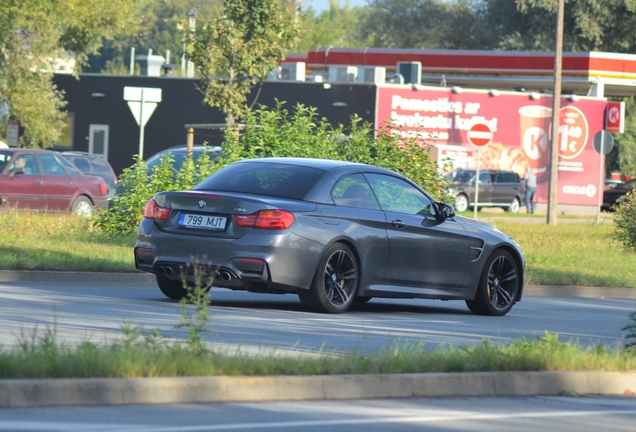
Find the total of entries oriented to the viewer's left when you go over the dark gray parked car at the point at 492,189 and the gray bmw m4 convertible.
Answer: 1

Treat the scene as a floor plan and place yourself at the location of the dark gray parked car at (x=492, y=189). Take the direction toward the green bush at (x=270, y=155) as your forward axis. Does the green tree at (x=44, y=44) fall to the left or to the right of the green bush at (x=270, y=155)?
right

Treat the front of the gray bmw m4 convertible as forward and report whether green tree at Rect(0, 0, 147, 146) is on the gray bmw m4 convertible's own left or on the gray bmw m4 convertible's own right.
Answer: on the gray bmw m4 convertible's own left

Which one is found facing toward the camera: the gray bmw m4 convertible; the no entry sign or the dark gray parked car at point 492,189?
the no entry sign

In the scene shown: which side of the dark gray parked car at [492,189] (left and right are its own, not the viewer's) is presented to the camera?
left

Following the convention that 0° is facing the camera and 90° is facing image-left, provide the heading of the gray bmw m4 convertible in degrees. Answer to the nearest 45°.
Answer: approximately 225°

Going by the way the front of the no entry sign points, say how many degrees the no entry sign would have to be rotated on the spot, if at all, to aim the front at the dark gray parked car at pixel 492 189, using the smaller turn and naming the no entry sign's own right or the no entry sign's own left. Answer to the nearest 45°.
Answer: approximately 180°

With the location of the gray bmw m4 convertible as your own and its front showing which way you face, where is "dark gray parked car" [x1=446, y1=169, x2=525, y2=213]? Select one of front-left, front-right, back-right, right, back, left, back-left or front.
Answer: front-left

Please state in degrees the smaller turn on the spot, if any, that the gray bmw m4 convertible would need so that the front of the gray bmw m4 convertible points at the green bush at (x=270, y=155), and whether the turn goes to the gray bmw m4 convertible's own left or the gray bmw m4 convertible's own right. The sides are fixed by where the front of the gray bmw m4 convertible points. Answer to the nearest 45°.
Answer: approximately 45° to the gray bmw m4 convertible's own left

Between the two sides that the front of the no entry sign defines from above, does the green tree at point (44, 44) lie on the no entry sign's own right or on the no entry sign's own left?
on the no entry sign's own right

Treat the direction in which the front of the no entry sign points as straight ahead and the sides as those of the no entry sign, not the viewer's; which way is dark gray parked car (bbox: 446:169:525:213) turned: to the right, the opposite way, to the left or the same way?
to the right

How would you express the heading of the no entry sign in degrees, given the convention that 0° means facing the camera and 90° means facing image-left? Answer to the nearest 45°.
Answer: approximately 0°
